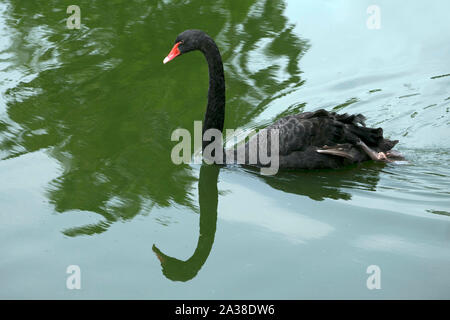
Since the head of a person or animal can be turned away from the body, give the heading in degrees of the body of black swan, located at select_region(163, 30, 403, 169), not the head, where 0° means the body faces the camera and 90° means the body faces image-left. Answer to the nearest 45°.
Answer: approximately 90°
